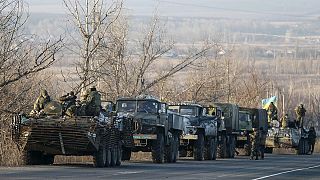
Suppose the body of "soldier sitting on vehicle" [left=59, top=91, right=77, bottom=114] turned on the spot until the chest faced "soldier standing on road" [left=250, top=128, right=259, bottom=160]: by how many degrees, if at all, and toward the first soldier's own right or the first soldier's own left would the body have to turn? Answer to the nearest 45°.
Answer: approximately 180°

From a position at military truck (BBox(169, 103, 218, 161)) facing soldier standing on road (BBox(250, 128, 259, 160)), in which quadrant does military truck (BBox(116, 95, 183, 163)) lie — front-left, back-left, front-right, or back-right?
back-right

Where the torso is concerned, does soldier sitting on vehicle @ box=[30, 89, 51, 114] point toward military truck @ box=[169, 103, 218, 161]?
no

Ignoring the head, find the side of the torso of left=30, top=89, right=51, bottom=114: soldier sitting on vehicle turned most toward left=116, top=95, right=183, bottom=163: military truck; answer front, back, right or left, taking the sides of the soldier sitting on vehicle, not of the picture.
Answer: back

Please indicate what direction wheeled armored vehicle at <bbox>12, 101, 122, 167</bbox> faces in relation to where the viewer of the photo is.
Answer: facing the viewer

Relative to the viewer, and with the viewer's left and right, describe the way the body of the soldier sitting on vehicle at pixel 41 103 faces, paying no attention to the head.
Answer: facing the viewer and to the left of the viewer

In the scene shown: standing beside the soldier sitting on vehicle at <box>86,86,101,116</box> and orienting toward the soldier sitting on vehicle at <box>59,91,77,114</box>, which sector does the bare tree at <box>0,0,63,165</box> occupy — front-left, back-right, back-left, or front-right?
front-right

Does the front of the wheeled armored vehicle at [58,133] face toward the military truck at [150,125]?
no

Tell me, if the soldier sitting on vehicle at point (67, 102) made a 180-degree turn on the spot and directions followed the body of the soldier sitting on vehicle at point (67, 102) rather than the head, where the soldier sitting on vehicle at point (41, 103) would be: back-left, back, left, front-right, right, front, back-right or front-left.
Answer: back-left

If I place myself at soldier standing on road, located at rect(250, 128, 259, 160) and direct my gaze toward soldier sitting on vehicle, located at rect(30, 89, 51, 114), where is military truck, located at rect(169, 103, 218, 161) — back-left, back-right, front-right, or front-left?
front-right
